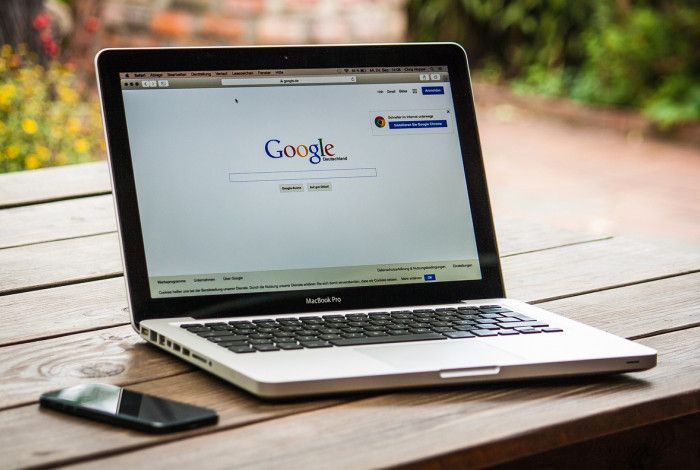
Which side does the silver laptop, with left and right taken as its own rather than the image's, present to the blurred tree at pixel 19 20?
back

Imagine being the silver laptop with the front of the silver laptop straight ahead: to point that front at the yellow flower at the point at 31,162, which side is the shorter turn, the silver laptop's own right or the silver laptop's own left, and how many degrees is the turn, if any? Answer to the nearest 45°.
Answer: approximately 180°

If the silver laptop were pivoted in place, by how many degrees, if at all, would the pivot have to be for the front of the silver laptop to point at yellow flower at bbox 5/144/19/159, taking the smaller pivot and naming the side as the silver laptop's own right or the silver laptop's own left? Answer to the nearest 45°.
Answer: approximately 180°

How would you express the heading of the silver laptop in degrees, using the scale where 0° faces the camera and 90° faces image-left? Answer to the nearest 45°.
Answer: approximately 315°

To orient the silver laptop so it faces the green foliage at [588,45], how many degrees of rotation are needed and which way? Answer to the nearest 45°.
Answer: approximately 135° to its left
